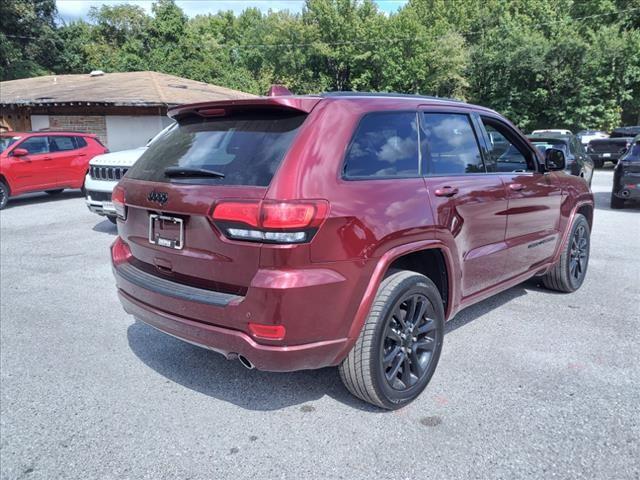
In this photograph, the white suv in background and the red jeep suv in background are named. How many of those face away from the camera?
0

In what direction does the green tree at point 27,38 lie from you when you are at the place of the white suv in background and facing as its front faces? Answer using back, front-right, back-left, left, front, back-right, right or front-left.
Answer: back-right

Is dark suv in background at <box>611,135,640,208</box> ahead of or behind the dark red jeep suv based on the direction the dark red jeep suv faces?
ahead

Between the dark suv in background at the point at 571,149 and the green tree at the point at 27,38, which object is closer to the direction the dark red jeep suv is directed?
the dark suv in background

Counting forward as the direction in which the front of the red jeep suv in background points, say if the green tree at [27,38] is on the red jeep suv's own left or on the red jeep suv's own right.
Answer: on the red jeep suv's own right

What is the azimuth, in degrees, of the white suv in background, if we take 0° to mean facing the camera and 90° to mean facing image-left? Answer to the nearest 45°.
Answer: approximately 45°

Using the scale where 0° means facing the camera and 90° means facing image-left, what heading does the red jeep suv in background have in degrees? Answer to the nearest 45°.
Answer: approximately 45°

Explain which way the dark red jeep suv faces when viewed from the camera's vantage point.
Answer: facing away from the viewer and to the right of the viewer
